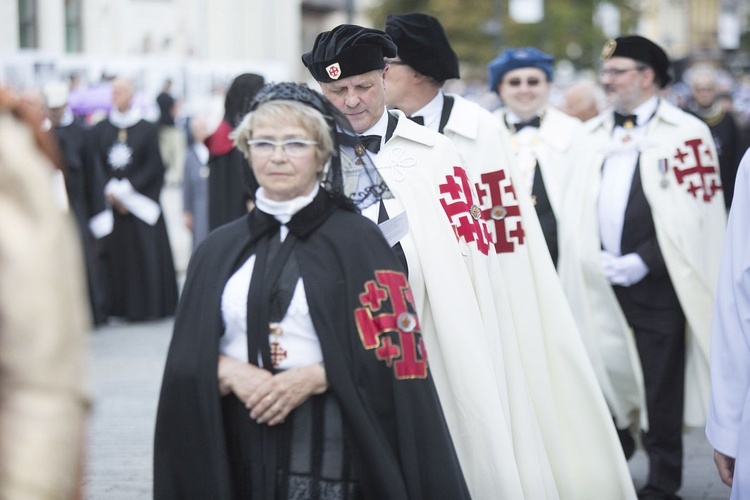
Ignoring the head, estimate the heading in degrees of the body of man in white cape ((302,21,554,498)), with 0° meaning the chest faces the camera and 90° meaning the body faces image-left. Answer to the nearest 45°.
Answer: approximately 45°

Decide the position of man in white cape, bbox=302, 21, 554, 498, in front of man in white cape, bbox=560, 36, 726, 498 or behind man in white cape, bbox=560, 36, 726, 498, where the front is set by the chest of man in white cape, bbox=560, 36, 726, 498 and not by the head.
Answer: in front

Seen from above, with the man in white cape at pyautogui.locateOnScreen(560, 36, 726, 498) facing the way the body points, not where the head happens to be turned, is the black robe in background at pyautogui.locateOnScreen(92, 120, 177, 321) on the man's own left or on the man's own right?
on the man's own right

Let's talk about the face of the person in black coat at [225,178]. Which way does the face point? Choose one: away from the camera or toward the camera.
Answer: away from the camera

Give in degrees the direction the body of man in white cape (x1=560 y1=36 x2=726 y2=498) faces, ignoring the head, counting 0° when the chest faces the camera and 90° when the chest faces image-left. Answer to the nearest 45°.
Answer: approximately 45°

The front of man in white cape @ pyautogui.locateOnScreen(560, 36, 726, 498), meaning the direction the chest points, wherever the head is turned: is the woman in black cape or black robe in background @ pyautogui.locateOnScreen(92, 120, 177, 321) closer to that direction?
the woman in black cape
